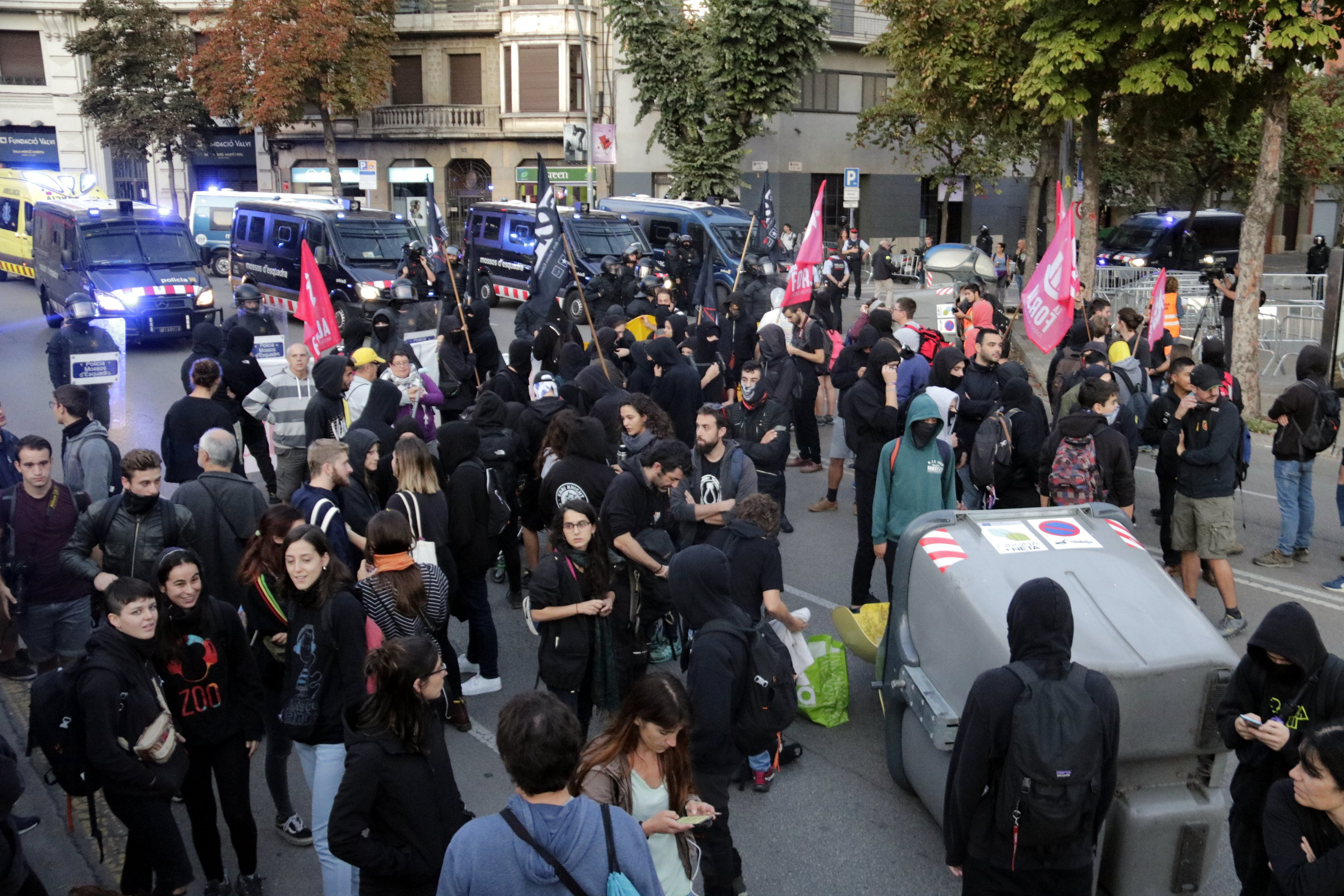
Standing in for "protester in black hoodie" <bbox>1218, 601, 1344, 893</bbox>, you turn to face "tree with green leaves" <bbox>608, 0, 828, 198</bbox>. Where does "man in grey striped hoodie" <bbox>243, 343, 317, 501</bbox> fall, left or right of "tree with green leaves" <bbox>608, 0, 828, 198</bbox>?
left

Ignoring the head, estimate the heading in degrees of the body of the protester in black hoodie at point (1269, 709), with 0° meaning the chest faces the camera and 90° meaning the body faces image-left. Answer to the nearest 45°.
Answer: approximately 45°

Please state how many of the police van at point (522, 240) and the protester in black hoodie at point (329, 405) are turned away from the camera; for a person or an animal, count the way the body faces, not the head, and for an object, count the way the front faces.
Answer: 0

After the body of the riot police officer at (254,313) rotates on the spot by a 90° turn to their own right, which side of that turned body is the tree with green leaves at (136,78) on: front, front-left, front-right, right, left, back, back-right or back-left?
right

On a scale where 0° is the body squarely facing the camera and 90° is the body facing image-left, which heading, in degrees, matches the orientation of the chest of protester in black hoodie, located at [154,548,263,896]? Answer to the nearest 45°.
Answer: approximately 0°

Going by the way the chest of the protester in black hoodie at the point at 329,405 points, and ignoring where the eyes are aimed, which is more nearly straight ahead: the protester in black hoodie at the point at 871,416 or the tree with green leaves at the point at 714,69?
the protester in black hoodie

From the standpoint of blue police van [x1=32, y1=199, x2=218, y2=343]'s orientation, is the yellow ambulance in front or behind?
behind

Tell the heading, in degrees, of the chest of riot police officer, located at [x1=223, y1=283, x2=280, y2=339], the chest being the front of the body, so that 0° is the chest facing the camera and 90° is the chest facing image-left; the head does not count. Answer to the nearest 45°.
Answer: approximately 0°

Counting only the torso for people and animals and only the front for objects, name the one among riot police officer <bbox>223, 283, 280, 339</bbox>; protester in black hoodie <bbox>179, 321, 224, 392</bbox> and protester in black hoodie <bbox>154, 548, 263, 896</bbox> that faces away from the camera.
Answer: protester in black hoodie <bbox>179, 321, 224, 392</bbox>
